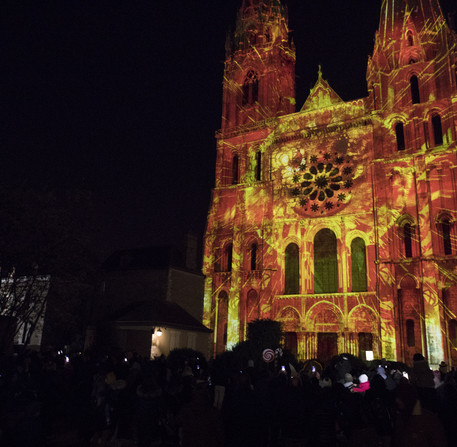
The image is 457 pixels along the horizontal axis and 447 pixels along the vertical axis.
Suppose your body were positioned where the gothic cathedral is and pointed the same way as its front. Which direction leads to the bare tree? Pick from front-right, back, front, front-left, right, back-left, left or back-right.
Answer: front-right

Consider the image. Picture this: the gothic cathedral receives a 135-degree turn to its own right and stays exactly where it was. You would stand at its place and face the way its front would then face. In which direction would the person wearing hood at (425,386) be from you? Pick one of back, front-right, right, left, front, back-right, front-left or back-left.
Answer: back-left

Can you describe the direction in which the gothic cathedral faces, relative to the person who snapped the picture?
facing the viewer
